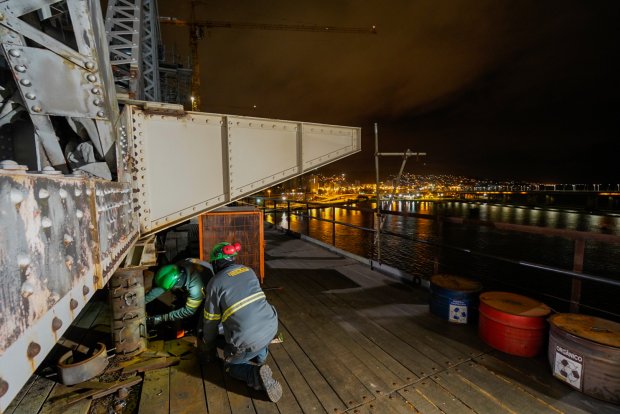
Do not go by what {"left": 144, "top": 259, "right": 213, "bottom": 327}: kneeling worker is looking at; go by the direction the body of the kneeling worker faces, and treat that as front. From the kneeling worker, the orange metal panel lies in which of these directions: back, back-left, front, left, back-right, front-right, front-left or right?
back-right

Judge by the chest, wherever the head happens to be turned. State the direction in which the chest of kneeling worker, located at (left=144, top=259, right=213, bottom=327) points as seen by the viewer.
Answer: to the viewer's left

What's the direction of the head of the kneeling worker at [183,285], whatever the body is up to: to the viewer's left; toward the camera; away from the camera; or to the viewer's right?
to the viewer's left

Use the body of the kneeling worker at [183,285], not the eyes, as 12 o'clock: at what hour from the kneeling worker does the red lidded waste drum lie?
The red lidded waste drum is roughly at 7 o'clock from the kneeling worker.

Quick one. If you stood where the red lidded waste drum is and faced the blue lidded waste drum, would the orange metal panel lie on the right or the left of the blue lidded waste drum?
left

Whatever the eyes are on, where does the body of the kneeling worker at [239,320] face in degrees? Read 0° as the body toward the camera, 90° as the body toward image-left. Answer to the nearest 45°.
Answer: approximately 135°

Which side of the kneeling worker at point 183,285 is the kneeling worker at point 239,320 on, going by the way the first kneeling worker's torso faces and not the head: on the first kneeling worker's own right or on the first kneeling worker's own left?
on the first kneeling worker's own left

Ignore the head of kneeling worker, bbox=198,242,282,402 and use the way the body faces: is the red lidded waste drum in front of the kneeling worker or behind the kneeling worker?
behind
